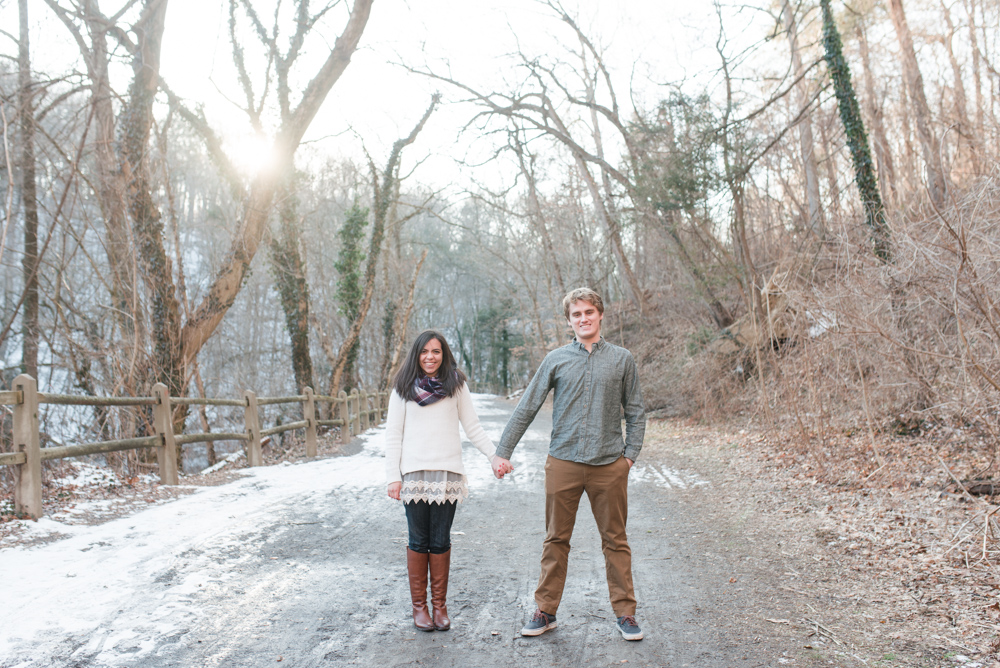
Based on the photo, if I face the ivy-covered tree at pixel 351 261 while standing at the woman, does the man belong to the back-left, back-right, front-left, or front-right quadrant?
back-right

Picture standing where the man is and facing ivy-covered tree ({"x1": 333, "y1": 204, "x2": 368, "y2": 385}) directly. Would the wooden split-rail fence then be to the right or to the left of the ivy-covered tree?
left

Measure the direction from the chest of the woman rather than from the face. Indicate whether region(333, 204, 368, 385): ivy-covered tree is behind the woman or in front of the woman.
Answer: behind

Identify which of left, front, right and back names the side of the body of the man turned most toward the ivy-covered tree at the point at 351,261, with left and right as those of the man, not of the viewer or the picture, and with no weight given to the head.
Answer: back

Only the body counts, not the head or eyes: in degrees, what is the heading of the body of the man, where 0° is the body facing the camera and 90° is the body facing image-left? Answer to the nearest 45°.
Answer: approximately 0°

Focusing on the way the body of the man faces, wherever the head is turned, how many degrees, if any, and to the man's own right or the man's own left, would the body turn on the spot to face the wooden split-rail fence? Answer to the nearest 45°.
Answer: approximately 135° to the man's own right

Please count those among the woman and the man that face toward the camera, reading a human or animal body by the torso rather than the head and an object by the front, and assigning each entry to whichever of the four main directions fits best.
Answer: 2

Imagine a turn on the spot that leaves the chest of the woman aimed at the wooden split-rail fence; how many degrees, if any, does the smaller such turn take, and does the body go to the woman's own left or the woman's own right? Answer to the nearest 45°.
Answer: approximately 135° to the woman's own right

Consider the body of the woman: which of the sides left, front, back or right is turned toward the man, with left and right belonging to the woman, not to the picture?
left

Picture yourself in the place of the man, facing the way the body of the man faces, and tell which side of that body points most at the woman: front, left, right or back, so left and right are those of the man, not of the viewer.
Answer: right
